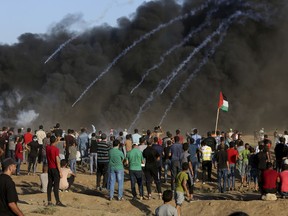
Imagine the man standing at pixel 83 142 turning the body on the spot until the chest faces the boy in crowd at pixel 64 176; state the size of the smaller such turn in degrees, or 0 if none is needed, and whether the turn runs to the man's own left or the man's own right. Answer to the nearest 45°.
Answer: approximately 180°

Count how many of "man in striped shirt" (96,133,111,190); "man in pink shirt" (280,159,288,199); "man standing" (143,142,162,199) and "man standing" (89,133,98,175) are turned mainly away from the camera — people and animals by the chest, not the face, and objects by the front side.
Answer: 4

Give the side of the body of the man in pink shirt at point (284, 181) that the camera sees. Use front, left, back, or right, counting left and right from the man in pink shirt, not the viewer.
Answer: back

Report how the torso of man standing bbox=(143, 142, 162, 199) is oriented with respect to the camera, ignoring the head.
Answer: away from the camera

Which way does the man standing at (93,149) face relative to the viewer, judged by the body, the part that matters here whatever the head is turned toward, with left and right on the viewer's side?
facing away from the viewer

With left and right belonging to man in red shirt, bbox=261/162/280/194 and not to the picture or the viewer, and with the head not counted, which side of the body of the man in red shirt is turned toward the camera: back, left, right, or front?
back

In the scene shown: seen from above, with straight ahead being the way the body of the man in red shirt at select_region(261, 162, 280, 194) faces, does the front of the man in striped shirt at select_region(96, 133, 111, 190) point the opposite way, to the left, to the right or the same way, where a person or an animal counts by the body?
the same way

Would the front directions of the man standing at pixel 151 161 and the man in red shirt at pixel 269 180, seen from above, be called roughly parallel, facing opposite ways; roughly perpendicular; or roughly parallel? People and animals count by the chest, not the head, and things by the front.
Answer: roughly parallel

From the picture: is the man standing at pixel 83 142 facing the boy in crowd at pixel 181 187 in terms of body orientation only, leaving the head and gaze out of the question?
no

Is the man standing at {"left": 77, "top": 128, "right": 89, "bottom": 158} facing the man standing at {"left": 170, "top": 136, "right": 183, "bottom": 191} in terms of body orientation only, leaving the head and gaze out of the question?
no

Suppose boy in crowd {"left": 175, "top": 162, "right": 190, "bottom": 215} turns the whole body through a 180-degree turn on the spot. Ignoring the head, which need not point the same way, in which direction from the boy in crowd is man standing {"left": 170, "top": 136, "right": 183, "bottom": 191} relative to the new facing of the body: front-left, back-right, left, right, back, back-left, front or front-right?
back-right

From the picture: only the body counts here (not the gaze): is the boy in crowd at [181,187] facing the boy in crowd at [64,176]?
no

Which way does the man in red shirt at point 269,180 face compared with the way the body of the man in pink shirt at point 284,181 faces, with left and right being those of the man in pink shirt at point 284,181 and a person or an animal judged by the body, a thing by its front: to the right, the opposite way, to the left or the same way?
the same way

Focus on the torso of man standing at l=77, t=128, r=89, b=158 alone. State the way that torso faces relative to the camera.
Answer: away from the camera

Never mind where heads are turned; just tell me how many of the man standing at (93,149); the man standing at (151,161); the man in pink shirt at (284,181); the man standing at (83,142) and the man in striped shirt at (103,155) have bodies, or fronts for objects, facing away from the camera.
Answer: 5

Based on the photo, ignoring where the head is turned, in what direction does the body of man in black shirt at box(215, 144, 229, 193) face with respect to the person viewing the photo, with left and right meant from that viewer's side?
facing away from the viewer

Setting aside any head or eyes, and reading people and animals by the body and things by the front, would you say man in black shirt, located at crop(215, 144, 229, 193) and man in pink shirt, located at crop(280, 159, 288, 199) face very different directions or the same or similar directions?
same or similar directions

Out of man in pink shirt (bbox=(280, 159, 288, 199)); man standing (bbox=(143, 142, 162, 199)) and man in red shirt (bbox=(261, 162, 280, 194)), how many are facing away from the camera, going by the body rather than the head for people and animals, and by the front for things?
3
